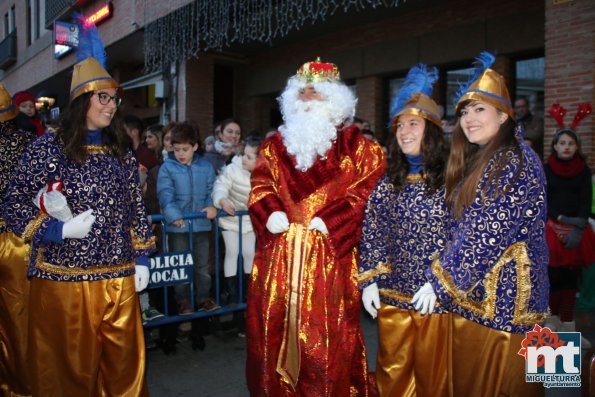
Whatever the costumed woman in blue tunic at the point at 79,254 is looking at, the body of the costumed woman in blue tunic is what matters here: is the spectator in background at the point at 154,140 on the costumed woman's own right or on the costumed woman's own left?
on the costumed woman's own left

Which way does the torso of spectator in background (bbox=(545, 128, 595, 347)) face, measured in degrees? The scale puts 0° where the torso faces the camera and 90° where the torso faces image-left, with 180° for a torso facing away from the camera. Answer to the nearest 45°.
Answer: approximately 0°

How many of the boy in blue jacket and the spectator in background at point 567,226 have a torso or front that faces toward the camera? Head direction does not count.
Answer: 2

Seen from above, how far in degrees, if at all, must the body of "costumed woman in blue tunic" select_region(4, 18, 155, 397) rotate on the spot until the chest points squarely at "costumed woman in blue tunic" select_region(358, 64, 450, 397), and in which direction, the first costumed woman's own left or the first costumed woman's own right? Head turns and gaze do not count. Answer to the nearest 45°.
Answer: approximately 45° to the first costumed woman's own left

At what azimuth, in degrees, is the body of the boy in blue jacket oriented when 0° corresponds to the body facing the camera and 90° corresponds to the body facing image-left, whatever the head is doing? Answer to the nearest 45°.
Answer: approximately 0°

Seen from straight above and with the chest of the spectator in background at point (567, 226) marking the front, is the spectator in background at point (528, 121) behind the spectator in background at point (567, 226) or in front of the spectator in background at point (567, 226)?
behind

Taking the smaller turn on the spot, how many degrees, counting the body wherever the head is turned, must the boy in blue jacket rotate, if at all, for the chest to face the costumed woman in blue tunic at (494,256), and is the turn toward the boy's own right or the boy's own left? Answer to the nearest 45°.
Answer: approximately 45° to the boy's own left

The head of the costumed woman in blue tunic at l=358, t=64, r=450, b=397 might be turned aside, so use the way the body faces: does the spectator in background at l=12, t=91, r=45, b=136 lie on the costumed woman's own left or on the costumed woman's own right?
on the costumed woman's own right
